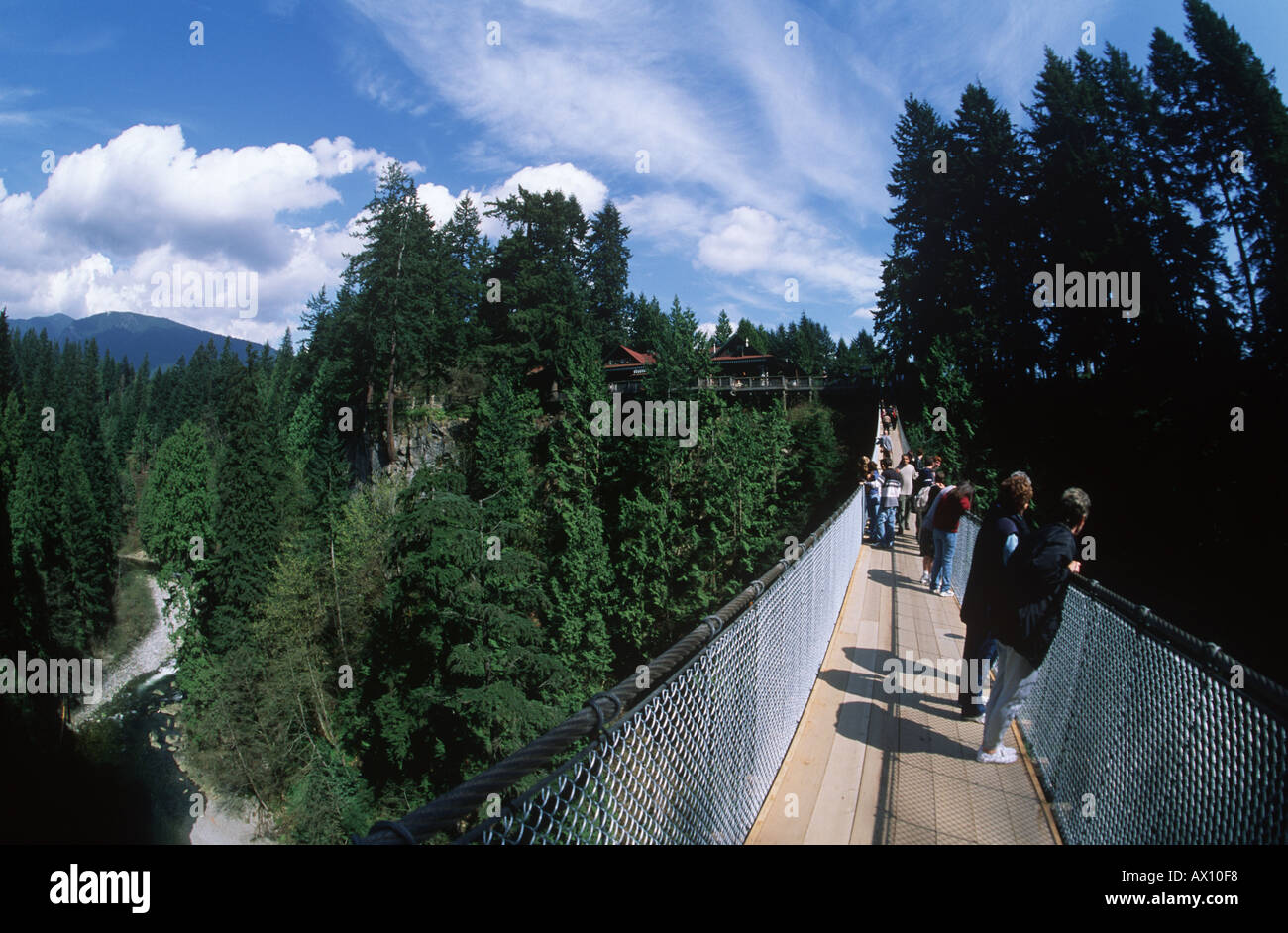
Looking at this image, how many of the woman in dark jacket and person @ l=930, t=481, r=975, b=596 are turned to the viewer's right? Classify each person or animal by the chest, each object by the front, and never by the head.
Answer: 2

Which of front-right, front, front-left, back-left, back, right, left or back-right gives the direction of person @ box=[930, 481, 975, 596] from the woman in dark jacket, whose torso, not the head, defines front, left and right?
left

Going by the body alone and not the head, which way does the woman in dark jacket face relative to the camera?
to the viewer's right

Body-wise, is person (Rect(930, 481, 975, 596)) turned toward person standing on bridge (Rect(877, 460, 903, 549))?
no

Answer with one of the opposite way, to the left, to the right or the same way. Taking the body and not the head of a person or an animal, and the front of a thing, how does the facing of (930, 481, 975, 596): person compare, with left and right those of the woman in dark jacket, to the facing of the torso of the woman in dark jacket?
the same way

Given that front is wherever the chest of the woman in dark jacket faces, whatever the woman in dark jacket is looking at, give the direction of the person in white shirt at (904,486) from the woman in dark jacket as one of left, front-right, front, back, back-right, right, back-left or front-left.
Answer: left

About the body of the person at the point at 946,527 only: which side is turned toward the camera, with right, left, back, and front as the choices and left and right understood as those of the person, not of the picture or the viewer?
right

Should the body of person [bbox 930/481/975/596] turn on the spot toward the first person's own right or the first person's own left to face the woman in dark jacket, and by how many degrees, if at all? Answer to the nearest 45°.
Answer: approximately 90° to the first person's own right

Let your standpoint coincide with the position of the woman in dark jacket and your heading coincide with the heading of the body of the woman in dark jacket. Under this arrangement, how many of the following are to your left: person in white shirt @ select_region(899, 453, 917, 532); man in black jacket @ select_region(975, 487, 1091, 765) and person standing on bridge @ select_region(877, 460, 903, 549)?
2

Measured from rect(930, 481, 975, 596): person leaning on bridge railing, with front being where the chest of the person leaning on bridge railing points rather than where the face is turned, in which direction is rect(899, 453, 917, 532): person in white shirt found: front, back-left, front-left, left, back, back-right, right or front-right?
left

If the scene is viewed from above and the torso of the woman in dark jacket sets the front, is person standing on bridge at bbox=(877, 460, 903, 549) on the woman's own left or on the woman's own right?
on the woman's own left

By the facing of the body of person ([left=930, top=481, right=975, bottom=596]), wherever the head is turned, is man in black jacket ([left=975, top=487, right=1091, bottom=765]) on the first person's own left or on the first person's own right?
on the first person's own right
